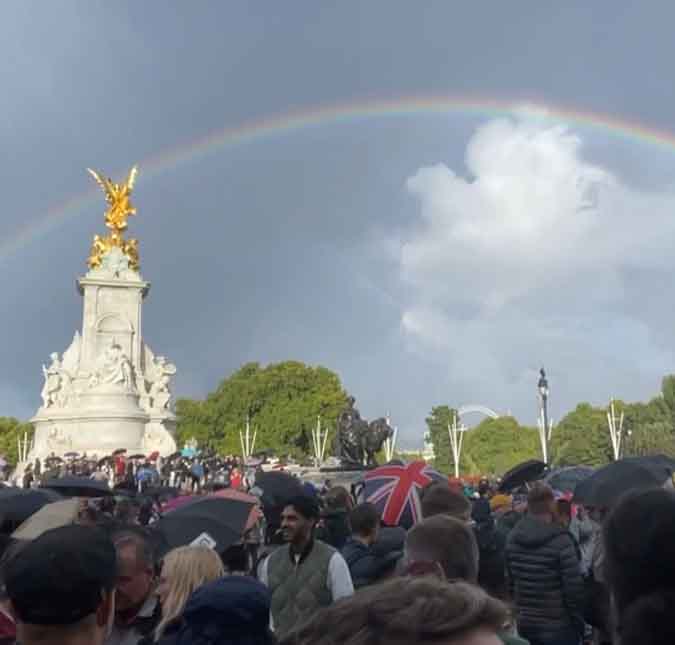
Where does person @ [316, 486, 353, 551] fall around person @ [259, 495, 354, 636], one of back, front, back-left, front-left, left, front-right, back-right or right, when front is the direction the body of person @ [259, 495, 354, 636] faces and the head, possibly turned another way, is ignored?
back-right

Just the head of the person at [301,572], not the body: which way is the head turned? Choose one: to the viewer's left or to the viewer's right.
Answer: to the viewer's left

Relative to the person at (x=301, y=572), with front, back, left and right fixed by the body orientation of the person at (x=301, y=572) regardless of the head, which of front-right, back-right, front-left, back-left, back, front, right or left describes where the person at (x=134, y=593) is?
front

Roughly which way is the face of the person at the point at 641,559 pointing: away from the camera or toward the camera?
away from the camera

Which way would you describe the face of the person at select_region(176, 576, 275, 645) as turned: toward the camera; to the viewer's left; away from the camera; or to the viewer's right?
away from the camera

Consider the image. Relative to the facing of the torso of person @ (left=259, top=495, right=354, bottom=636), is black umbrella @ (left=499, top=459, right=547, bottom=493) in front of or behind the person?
behind

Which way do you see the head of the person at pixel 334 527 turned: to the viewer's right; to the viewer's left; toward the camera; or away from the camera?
away from the camera

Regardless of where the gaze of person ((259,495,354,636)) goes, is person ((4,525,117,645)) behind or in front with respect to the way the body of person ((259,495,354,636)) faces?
in front

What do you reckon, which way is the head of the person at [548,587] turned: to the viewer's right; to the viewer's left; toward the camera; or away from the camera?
away from the camera

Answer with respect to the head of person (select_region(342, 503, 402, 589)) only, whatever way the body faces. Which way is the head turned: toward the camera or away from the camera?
away from the camera

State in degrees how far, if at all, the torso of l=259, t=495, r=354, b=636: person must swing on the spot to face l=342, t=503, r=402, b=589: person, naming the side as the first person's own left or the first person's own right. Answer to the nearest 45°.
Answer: approximately 180°

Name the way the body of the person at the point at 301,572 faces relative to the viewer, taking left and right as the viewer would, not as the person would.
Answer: facing the viewer and to the left of the viewer
